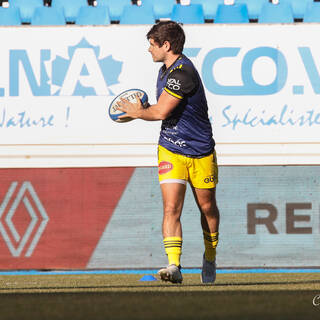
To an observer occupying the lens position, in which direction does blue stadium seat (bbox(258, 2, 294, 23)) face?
facing the viewer

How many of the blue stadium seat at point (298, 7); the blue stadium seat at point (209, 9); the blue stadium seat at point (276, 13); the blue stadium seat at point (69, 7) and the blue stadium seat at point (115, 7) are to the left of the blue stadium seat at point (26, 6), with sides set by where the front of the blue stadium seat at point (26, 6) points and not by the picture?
5

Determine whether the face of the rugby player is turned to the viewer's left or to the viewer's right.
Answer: to the viewer's left

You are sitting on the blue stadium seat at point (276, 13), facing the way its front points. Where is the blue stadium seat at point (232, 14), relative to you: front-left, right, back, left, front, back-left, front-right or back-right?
right

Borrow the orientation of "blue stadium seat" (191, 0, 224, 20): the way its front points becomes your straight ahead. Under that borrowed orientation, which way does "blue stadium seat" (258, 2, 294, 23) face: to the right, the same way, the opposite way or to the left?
the same way

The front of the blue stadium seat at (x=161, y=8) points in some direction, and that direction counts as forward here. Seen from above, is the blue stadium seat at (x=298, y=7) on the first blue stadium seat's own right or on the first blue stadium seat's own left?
on the first blue stadium seat's own left

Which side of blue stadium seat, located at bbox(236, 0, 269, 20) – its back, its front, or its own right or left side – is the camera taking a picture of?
front

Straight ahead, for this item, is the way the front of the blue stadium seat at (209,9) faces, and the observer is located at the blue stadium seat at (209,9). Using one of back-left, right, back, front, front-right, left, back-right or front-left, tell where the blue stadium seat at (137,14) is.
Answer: right

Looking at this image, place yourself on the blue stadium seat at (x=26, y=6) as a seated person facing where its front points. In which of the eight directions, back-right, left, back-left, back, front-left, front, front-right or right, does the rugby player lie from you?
front

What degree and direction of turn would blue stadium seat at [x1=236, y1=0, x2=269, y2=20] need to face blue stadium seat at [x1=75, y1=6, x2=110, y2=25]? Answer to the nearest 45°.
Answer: approximately 90° to its right

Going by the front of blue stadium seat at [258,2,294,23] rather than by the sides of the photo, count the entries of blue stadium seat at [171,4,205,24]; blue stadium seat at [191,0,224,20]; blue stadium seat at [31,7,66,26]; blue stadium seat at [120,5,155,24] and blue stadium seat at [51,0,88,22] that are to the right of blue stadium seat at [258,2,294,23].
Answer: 5

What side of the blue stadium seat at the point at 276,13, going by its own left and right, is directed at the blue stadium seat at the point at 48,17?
right

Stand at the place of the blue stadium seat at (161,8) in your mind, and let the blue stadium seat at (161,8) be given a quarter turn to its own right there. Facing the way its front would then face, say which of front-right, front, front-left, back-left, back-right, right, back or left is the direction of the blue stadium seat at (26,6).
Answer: front

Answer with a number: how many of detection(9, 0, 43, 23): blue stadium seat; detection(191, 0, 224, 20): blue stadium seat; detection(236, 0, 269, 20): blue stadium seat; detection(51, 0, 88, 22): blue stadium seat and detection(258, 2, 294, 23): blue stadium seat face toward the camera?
5

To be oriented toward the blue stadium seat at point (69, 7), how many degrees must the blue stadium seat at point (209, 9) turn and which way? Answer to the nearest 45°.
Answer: approximately 90° to its right

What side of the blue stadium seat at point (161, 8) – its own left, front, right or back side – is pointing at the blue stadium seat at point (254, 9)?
left

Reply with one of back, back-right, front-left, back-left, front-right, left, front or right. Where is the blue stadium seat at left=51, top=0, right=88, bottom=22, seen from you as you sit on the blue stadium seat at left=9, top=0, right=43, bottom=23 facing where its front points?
left

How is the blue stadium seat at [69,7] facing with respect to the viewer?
toward the camera
